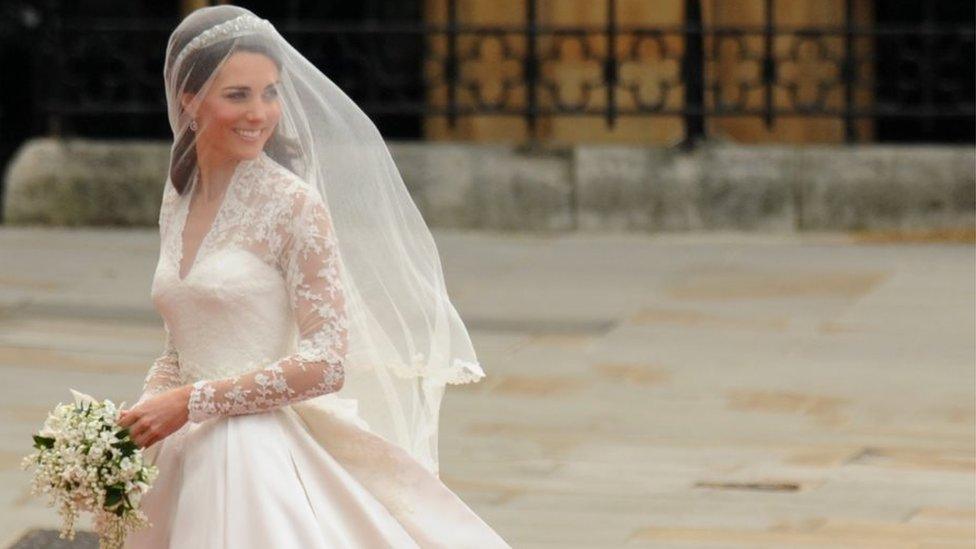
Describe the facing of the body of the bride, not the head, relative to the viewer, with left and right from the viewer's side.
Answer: facing the viewer and to the left of the viewer

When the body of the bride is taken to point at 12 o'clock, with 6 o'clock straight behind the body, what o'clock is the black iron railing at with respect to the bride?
The black iron railing is roughly at 5 o'clock from the bride.
